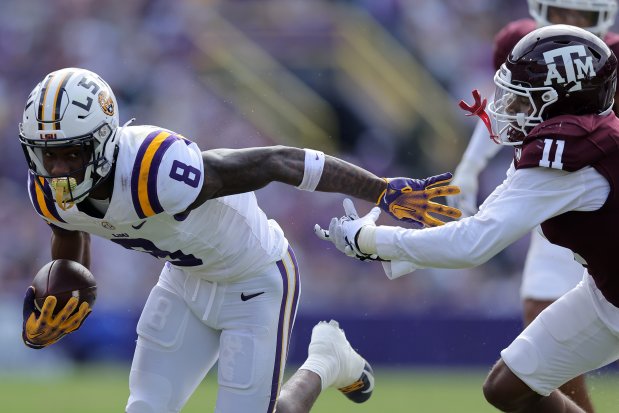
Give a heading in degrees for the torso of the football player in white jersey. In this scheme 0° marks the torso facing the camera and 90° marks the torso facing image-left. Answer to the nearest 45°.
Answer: approximately 45°

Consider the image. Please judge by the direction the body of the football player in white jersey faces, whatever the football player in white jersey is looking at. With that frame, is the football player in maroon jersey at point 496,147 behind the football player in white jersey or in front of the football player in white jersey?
behind

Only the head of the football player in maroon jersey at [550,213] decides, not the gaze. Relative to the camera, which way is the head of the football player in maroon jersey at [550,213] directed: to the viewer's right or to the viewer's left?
to the viewer's left

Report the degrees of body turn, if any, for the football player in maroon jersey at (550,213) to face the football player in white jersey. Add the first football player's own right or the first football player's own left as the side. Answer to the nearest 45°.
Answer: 0° — they already face them

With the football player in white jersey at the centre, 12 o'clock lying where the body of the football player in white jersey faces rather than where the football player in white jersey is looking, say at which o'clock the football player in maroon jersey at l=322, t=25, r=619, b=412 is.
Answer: The football player in maroon jersey is roughly at 8 o'clock from the football player in white jersey.

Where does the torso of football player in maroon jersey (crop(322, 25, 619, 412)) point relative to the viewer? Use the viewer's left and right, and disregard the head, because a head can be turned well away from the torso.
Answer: facing to the left of the viewer

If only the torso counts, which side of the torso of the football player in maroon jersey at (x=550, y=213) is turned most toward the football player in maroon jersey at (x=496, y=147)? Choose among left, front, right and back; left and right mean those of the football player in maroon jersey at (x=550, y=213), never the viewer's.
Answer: right
